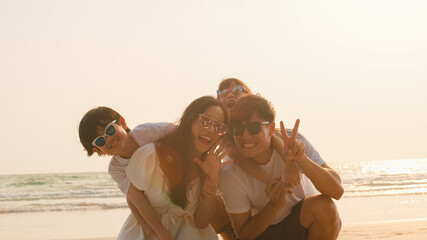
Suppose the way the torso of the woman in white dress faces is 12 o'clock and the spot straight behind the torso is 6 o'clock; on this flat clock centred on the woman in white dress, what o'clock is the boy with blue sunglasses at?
The boy with blue sunglasses is roughly at 5 o'clock from the woman in white dress.

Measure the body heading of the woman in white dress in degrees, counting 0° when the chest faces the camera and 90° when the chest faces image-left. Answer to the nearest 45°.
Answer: approximately 315°
